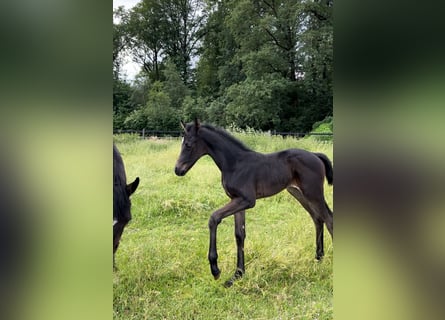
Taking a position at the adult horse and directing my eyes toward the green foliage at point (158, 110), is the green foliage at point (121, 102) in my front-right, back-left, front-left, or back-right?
front-left
